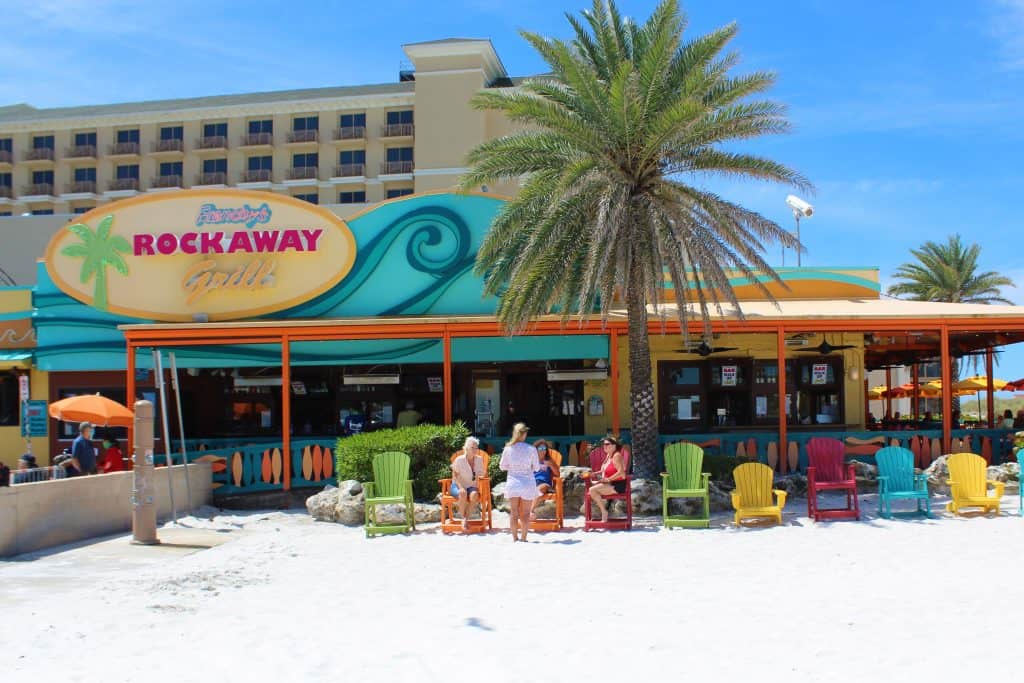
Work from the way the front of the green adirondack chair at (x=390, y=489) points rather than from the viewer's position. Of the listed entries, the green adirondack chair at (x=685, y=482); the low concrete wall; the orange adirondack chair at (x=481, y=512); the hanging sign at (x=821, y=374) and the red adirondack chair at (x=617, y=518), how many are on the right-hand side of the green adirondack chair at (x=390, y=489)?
1

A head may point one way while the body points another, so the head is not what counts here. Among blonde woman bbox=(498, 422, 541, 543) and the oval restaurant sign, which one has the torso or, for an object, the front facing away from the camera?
the blonde woman

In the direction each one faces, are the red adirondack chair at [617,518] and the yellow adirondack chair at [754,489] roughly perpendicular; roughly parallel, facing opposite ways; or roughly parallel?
roughly parallel

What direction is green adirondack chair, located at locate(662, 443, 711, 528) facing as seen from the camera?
toward the camera

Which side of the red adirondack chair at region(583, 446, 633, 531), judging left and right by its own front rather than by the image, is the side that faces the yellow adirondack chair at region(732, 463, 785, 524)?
left

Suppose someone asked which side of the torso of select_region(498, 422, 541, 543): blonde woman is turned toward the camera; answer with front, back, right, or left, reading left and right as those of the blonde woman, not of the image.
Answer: back

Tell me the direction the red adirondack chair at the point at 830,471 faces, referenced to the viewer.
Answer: facing the viewer and to the right of the viewer

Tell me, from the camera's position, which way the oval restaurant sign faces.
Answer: facing the viewer

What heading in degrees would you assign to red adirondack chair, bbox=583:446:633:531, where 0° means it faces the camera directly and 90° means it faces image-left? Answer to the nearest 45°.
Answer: approximately 0°

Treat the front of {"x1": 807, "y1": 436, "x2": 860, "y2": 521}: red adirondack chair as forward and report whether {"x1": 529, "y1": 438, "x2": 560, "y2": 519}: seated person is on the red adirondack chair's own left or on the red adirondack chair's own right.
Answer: on the red adirondack chair's own right

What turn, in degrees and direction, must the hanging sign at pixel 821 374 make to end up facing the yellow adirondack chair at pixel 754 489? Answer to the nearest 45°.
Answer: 0° — it already faces it

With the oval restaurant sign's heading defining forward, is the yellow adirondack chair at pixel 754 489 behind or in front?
in front

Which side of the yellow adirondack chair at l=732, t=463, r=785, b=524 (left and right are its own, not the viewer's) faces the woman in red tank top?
right

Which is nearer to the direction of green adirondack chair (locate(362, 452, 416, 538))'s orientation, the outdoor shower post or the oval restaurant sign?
the outdoor shower post

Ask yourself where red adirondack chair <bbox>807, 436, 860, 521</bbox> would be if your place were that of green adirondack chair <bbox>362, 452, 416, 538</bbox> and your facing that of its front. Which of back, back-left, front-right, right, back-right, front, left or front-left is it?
left

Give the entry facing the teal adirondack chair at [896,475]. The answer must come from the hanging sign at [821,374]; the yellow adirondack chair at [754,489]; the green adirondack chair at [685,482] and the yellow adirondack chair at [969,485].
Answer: the hanging sign
